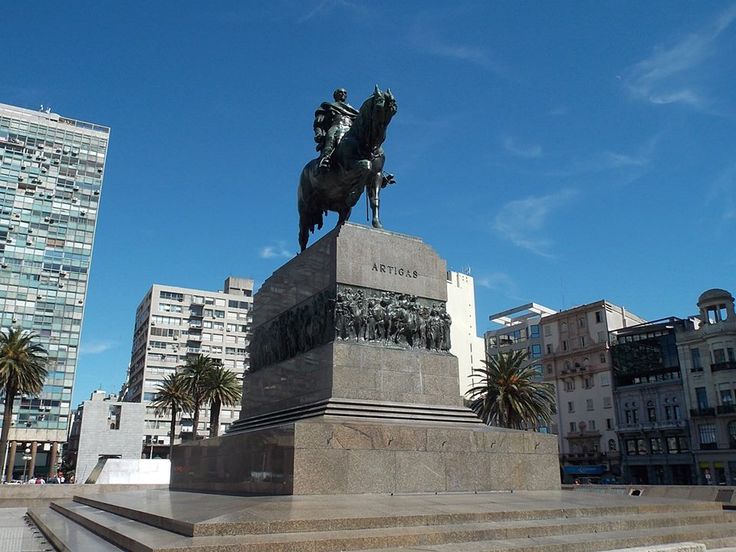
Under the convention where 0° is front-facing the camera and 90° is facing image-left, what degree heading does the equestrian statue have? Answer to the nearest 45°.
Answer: approximately 315°

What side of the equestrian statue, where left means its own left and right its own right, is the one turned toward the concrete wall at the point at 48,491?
back

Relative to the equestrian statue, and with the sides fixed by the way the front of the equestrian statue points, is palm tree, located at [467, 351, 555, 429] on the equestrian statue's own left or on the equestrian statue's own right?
on the equestrian statue's own left
